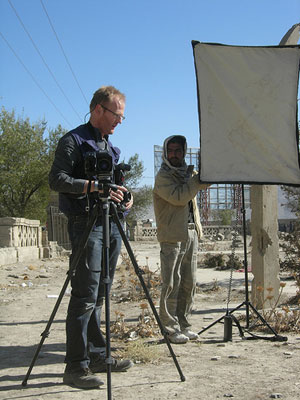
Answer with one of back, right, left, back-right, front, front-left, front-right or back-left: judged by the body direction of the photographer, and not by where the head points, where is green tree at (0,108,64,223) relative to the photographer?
back-left

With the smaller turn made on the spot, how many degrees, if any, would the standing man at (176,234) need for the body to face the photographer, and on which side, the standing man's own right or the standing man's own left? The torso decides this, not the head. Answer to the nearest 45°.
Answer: approximately 90° to the standing man's own right

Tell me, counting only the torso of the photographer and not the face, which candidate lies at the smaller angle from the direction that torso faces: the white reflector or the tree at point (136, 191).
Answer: the white reflector

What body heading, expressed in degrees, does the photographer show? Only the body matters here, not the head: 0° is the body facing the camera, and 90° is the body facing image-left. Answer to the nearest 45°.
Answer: approximately 315°

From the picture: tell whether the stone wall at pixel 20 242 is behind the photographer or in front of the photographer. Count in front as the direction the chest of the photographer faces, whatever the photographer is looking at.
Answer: behind

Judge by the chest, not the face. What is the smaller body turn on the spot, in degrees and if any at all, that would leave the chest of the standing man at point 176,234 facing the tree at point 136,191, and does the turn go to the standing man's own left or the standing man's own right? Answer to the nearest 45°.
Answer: approximately 135° to the standing man's own left

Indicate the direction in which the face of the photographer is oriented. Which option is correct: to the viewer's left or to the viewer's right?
to the viewer's right

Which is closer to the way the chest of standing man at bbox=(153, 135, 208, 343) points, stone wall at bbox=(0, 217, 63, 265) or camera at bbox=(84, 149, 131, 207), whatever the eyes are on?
the camera

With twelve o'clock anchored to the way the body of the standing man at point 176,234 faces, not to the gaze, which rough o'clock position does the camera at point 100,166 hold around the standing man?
The camera is roughly at 2 o'clock from the standing man.

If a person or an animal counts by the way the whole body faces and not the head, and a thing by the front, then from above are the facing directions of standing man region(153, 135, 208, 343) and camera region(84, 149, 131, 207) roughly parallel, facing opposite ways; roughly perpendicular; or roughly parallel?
roughly perpendicular

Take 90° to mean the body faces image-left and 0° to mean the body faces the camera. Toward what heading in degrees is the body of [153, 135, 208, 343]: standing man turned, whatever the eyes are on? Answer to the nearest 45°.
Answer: approximately 315°
